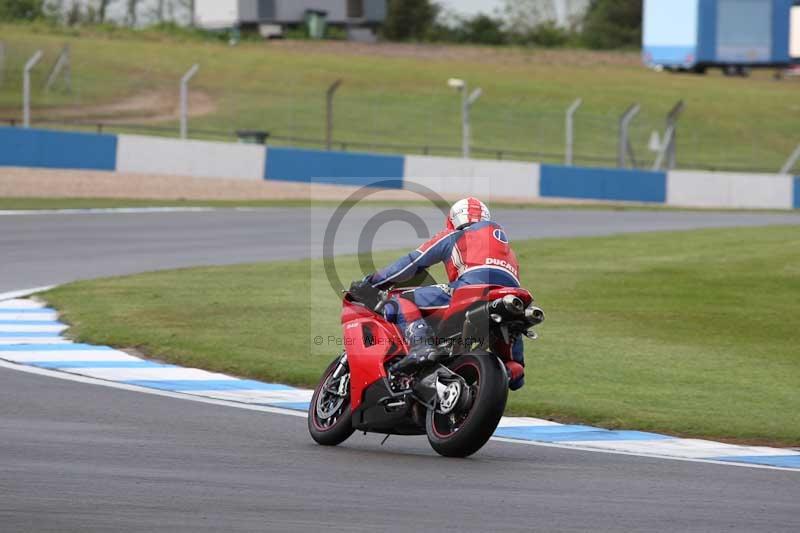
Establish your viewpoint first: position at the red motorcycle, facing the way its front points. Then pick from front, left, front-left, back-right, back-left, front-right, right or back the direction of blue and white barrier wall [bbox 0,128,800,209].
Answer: front-right

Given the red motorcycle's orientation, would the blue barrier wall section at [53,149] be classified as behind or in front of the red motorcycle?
in front

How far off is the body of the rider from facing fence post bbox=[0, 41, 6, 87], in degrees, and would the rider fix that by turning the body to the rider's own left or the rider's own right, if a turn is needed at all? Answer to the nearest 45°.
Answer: approximately 45° to the rider's own right

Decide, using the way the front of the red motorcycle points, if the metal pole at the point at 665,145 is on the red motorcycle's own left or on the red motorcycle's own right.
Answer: on the red motorcycle's own right

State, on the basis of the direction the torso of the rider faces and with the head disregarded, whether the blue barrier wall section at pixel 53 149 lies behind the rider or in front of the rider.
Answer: in front

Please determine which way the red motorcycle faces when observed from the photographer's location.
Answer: facing away from the viewer and to the left of the viewer

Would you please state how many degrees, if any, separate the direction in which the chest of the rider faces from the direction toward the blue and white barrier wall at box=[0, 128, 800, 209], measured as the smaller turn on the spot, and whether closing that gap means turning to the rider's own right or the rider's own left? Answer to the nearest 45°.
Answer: approximately 45° to the rider's own right

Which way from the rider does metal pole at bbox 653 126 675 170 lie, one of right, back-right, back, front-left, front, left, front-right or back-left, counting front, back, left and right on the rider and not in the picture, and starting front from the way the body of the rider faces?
front-right
